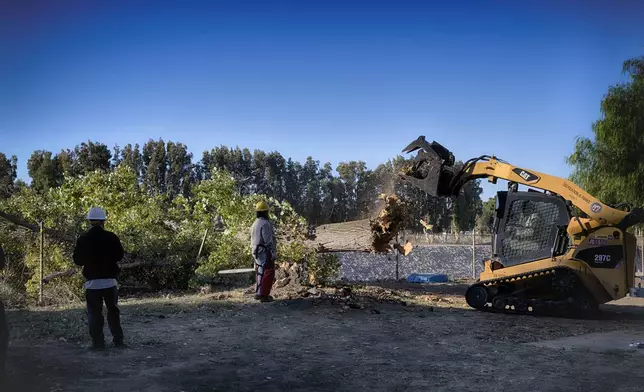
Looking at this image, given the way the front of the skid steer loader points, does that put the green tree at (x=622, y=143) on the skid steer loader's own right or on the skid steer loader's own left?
on the skid steer loader's own right

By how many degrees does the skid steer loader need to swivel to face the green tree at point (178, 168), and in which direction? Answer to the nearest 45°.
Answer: approximately 45° to its right

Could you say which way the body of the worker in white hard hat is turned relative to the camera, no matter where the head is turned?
away from the camera

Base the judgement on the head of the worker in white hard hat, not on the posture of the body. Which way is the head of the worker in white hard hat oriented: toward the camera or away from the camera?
away from the camera

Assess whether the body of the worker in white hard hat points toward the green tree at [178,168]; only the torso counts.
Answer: yes

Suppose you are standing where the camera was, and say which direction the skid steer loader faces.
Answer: facing to the left of the viewer

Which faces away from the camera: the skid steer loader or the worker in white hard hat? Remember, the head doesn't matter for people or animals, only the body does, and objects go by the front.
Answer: the worker in white hard hat

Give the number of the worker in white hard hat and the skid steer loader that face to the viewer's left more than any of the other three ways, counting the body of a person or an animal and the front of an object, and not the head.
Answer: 1

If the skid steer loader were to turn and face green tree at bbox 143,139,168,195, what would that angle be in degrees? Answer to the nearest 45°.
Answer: approximately 45° to its right
